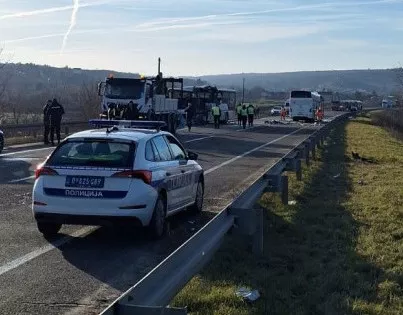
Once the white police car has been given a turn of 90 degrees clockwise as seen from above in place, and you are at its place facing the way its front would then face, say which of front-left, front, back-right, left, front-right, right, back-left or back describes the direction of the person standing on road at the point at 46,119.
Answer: back-left

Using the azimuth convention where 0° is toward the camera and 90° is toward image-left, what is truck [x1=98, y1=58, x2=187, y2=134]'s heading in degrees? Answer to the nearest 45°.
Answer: approximately 45°

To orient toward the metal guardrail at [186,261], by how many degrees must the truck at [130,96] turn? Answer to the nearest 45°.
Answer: approximately 45° to its left

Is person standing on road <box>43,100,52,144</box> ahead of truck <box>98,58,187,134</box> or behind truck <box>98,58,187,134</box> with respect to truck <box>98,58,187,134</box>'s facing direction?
ahead

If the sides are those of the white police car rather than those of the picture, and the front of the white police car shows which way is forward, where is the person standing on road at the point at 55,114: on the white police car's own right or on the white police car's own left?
on the white police car's own left

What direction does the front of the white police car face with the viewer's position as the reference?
facing away from the viewer and to the right of the viewer

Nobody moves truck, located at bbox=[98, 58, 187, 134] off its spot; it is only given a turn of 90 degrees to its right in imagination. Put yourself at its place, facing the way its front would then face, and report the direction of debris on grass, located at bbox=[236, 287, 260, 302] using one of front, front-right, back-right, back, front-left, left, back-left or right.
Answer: back-left

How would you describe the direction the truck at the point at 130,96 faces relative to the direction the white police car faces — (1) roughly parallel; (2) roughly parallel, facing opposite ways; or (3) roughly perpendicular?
roughly parallel, facing opposite ways

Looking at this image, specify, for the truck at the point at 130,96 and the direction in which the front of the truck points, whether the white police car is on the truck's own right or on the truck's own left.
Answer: on the truck's own left
